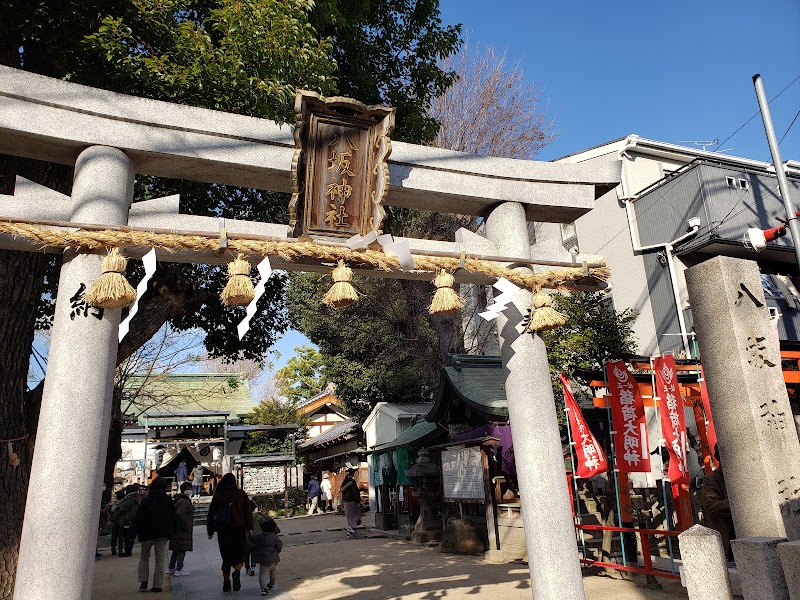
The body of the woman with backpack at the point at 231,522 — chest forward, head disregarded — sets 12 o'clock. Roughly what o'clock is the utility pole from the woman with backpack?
The utility pole is roughly at 4 o'clock from the woman with backpack.

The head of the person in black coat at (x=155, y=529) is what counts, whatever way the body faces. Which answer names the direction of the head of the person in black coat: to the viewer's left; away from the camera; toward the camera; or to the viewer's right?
away from the camera

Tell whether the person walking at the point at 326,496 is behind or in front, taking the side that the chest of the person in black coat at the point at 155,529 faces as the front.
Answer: in front

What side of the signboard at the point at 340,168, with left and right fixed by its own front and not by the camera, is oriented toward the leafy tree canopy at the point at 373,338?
back

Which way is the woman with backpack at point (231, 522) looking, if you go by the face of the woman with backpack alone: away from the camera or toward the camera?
away from the camera

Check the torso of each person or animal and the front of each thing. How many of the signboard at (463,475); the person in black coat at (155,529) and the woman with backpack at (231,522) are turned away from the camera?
2

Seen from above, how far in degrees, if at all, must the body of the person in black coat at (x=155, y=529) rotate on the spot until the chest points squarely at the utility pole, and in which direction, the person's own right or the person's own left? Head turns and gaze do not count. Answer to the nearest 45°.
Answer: approximately 135° to the person's own right

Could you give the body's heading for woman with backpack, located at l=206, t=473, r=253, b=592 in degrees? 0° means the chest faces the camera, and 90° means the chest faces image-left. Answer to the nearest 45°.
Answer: approximately 180°
